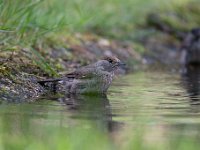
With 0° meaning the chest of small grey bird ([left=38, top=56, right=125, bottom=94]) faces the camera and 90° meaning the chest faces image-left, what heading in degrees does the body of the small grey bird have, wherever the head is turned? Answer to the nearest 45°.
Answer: approximately 270°
